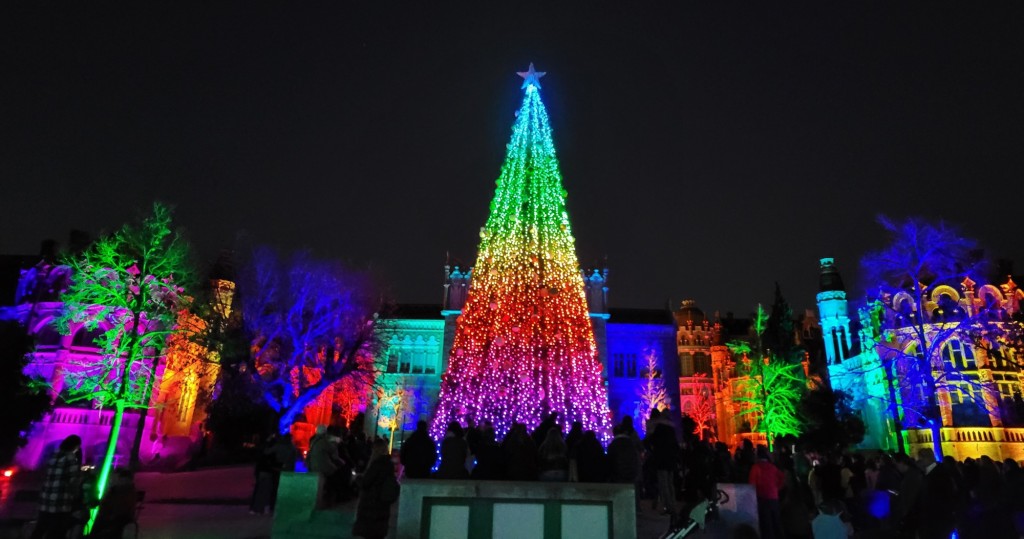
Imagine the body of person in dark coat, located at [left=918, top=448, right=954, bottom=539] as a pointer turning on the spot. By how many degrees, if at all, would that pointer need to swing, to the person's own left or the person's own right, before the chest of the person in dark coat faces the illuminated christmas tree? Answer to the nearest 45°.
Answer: approximately 45° to the person's own right

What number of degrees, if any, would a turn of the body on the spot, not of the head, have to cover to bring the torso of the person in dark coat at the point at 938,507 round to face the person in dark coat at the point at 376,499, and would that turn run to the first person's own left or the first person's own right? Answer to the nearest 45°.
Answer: approximately 45° to the first person's own left

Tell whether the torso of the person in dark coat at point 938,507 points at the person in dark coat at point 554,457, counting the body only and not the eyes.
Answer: yes

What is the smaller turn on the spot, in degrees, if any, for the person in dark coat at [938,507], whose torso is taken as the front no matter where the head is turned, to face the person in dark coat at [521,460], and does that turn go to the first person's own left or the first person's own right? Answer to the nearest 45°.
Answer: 0° — they already face them

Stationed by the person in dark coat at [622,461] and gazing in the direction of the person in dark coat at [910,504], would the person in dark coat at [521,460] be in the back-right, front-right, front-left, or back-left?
back-right

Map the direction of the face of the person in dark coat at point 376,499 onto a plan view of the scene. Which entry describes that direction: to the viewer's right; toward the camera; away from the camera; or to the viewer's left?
away from the camera
